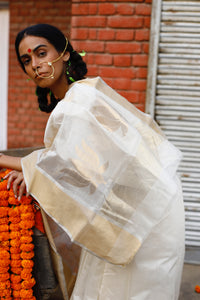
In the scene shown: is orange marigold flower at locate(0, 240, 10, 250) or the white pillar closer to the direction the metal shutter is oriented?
the orange marigold flower

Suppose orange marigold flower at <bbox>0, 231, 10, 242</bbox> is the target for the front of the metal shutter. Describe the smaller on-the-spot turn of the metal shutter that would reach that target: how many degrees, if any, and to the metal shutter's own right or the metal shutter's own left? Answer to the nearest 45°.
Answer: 0° — it already faces it

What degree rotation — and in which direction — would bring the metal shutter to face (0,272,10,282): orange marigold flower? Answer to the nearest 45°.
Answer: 0° — it already faces it

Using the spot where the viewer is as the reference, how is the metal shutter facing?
facing the viewer

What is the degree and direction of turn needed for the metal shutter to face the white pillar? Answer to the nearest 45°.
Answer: approximately 135° to its right

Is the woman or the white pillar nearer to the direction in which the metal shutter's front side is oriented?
the woman

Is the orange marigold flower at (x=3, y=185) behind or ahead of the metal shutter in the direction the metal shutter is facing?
ahead

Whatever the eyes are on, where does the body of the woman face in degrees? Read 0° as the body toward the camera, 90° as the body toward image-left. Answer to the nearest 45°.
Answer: approximately 90°

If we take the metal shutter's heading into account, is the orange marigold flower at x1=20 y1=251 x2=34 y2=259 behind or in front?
in front
